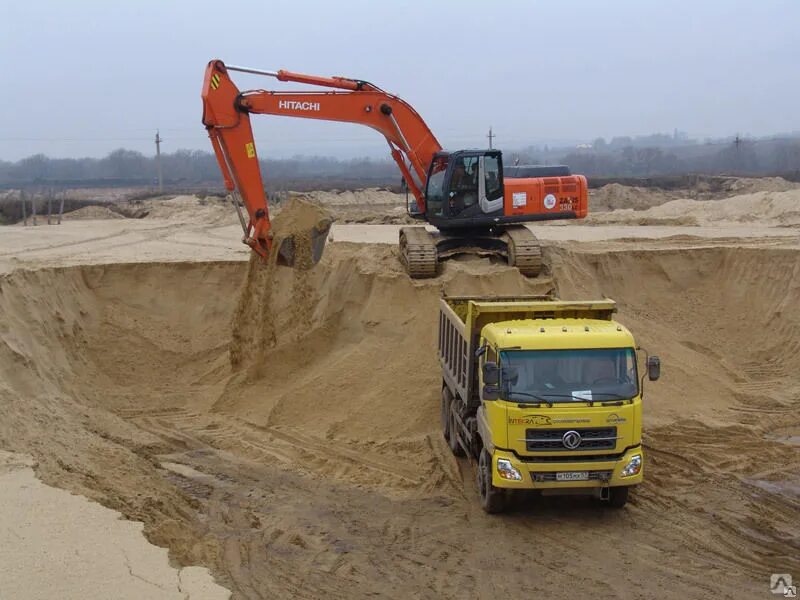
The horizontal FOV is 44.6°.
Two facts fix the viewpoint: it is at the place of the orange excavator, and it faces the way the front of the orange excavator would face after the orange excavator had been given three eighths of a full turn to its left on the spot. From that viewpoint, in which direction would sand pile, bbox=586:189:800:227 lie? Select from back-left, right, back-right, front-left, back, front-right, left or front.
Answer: left

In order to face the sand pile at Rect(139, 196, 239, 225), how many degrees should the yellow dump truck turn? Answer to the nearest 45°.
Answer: approximately 135° to its right

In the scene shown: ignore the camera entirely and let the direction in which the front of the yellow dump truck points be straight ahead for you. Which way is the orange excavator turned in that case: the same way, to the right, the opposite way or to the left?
to the right

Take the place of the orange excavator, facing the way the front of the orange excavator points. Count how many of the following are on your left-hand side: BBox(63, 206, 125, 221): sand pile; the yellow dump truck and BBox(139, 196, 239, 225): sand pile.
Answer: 1

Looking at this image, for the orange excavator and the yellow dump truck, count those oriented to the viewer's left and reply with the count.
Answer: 1

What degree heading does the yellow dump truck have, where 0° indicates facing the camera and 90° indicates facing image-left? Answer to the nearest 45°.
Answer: approximately 0°

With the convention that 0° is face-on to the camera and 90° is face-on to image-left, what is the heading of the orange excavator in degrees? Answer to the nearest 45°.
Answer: approximately 90°

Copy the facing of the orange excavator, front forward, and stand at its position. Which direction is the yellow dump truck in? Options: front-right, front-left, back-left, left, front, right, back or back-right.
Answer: left

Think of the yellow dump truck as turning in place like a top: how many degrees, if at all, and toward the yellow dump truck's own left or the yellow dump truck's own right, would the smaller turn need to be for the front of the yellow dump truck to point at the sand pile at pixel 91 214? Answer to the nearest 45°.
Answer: approximately 135° to the yellow dump truck's own right

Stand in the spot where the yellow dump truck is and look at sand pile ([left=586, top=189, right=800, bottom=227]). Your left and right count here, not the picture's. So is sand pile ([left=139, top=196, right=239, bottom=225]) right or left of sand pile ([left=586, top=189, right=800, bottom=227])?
left

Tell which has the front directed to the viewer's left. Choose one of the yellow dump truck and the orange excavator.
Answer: the orange excavator
